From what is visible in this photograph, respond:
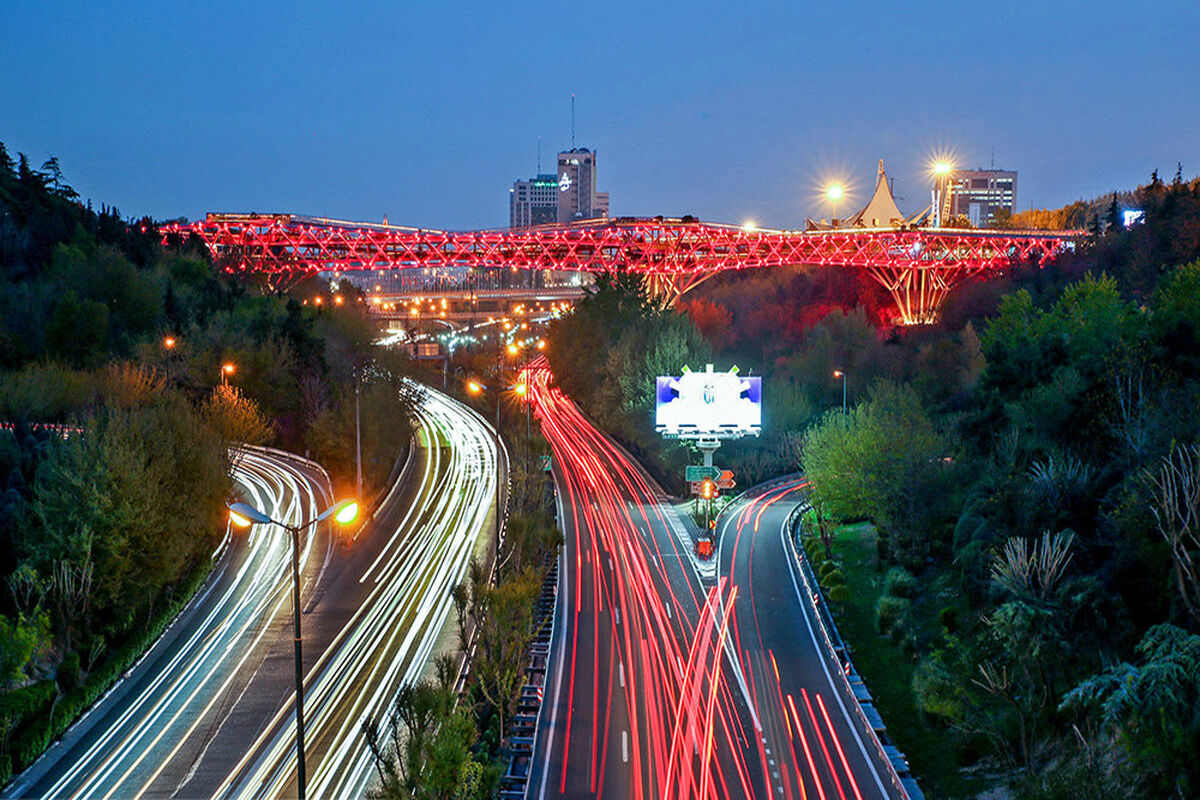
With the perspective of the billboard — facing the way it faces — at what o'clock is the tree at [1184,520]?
The tree is roughly at 11 o'clock from the billboard.

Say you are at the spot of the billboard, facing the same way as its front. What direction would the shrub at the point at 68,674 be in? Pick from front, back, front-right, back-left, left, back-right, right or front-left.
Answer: front-right

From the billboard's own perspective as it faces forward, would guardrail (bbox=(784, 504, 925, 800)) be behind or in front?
in front

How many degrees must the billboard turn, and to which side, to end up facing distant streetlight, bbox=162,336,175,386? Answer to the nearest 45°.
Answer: approximately 90° to its right

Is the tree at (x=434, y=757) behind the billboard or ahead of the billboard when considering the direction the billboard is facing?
ahead

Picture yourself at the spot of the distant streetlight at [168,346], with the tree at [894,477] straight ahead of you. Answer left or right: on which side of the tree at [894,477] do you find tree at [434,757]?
right

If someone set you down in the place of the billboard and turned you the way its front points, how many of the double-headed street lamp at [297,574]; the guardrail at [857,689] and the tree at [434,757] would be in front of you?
3

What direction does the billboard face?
toward the camera

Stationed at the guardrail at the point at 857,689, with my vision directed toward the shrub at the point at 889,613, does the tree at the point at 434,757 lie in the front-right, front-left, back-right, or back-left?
back-left
